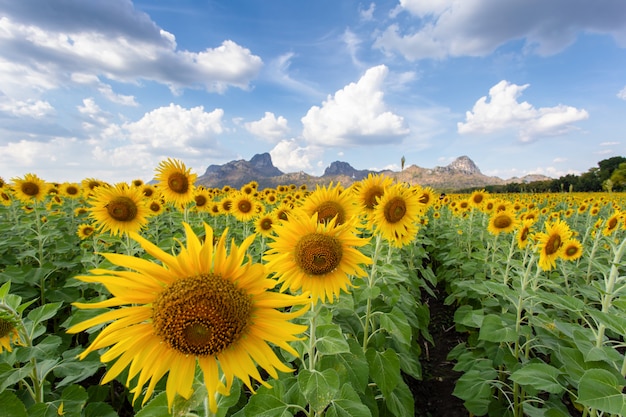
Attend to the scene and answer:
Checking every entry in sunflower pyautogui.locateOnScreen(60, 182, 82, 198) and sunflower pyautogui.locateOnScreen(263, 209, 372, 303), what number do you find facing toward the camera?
2

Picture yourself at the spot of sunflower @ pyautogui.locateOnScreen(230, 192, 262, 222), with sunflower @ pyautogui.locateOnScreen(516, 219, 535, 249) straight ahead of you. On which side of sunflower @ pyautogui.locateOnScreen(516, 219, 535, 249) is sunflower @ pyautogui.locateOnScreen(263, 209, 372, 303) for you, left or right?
right

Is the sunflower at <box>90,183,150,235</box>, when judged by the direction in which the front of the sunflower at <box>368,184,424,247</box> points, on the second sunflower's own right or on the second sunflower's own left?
on the second sunflower's own right

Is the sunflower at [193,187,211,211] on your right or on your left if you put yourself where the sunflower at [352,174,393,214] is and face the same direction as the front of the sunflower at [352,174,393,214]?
on your right

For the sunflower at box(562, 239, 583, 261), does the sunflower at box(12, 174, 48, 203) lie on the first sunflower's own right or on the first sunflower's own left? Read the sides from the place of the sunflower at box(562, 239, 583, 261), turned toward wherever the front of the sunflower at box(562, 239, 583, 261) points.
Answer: on the first sunflower's own right

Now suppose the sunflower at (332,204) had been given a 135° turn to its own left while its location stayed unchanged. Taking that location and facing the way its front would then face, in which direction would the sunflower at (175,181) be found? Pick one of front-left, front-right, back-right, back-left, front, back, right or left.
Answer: left

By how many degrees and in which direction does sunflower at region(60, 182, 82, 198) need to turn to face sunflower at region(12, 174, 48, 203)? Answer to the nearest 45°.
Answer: approximately 45° to its right

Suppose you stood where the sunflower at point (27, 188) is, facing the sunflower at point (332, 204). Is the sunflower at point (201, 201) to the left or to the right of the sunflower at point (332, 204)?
left
